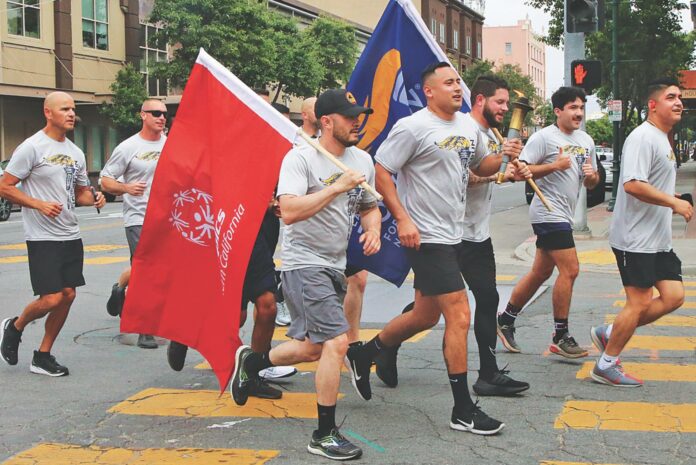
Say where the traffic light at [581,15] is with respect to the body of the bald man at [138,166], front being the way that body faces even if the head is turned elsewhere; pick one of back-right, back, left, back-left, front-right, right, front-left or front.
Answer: left

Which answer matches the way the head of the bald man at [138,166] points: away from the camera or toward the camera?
toward the camera

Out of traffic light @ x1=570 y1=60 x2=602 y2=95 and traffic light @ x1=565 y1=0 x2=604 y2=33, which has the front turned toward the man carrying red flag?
traffic light @ x1=570 y1=60 x2=602 y2=95

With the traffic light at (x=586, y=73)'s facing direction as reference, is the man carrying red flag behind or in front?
in front

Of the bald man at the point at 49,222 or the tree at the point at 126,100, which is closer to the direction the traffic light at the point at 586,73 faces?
the bald man

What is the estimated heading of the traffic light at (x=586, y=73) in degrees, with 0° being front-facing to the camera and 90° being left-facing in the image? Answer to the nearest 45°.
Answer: approximately 0°

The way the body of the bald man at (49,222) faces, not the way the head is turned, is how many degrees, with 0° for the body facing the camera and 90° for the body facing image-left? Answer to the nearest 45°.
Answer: approximately 315°

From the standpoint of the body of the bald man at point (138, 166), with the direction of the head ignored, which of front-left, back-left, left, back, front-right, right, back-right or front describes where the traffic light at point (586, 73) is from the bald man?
left

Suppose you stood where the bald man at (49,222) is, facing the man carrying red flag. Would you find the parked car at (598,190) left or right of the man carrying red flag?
left

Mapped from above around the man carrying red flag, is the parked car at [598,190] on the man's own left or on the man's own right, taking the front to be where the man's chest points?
on the man's own left

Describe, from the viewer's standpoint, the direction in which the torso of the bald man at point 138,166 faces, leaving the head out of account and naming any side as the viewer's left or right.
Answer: facing the viewer and to the right of the viewer
